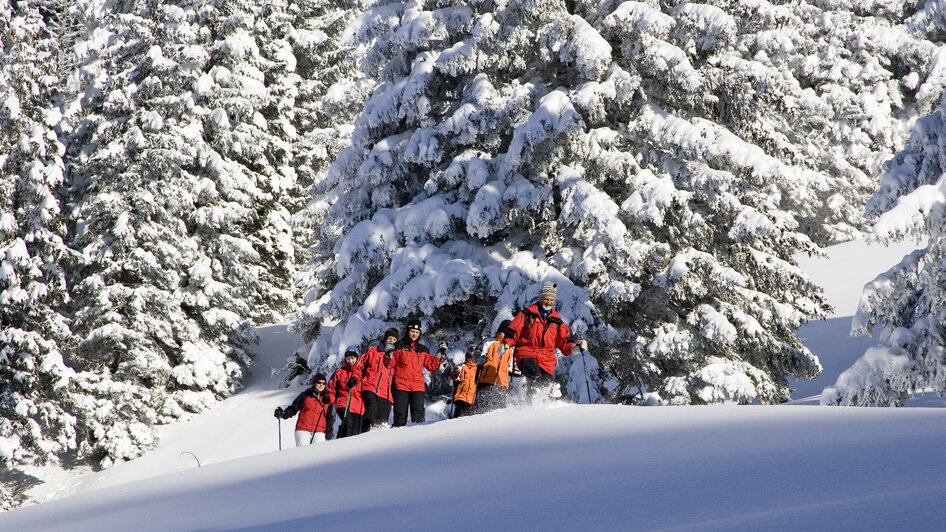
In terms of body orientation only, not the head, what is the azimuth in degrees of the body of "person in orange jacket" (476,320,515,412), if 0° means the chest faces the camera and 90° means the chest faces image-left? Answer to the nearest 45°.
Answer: approximately 0°
